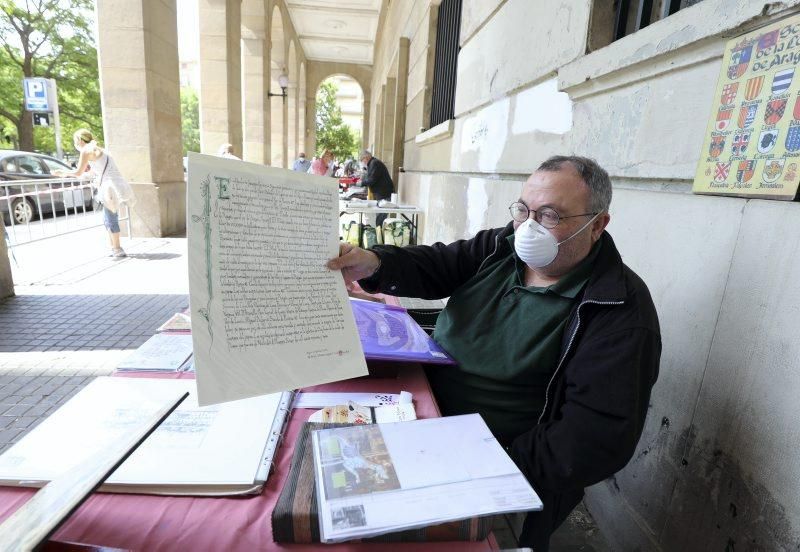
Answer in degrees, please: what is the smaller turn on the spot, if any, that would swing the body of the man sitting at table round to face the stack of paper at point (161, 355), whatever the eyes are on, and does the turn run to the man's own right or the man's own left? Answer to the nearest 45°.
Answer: approximately 45° to the man's own right

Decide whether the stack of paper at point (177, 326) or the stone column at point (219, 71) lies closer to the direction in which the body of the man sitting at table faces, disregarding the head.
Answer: the stack of paper

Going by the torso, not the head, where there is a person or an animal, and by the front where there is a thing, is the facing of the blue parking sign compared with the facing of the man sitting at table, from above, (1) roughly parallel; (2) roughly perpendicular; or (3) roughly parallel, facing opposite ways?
roughly perpendicular

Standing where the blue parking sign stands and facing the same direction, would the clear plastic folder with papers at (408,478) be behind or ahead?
ahead

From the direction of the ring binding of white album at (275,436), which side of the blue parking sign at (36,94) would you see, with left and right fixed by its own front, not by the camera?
front

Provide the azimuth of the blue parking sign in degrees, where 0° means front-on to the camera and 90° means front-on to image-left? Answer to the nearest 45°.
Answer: approximately 0°

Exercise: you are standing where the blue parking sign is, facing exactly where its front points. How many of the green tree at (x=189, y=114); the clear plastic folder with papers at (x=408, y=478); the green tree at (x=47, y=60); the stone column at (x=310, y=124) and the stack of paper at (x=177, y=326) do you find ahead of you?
2

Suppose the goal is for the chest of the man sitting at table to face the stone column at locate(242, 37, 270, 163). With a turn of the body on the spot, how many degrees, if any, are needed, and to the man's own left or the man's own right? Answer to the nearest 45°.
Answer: approximately 90° to the man's own right
